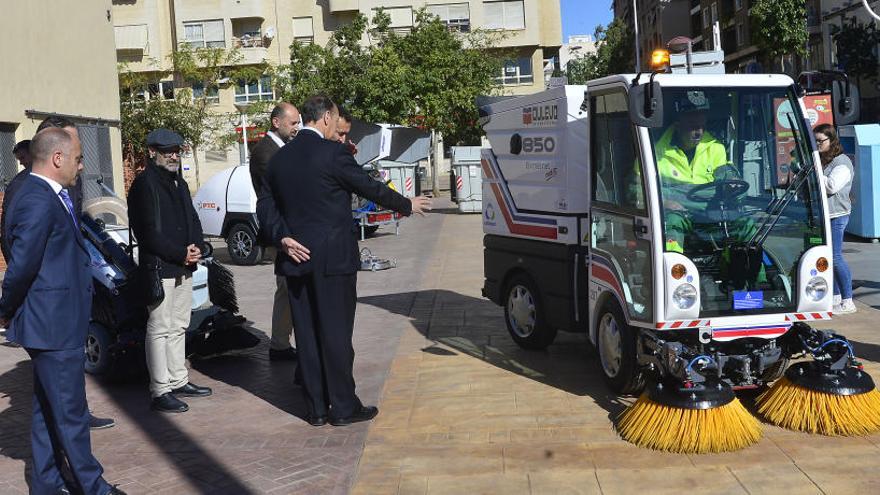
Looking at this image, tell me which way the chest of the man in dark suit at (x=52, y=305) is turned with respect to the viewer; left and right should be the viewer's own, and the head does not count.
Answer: facing to the right of the viewer

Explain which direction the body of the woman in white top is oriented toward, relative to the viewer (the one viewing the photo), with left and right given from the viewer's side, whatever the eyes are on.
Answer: facing to the left of the viewer

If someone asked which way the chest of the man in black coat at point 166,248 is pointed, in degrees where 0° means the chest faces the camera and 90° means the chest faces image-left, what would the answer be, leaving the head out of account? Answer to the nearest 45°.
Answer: approximately 315°

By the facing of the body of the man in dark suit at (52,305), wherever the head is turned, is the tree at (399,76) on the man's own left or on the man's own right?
on the man's own left

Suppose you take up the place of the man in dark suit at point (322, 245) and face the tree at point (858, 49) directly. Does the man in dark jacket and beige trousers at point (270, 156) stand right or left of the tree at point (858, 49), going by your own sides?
left

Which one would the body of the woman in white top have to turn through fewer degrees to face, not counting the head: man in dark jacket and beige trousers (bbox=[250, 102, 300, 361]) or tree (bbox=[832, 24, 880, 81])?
the man in dark jacket and beige trousers

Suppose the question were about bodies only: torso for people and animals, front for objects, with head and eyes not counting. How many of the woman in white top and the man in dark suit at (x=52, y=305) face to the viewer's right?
1

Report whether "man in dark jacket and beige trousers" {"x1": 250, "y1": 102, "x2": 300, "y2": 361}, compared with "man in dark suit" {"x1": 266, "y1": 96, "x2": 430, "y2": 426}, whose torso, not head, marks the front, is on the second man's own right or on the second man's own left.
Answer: on the second man's own left

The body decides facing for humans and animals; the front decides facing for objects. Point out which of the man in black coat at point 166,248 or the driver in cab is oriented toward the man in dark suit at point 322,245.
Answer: the man in black coat
